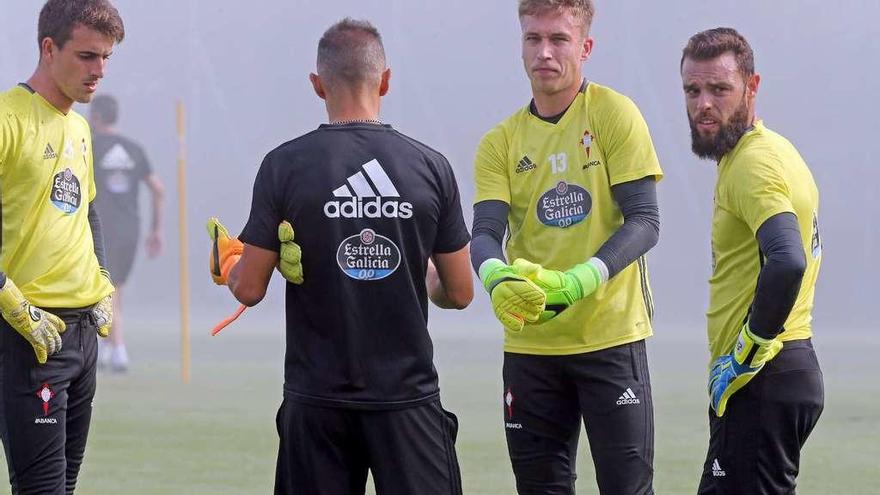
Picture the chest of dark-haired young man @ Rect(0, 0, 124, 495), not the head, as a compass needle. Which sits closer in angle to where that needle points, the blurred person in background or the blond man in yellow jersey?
the blond man in yellow jersey

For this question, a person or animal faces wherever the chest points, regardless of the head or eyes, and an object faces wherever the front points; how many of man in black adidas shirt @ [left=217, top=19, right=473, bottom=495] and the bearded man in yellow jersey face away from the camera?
1

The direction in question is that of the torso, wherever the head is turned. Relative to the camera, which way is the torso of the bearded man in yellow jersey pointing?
to the viewer's left

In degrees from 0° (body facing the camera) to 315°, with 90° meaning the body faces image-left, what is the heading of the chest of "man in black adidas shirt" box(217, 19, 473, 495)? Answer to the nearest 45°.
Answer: approximately 180°

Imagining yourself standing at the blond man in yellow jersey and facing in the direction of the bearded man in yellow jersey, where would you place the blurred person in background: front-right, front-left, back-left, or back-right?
back-left

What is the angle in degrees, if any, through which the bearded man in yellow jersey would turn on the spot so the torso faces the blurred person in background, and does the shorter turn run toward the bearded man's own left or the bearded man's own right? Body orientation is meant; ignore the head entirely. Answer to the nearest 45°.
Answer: approximately 45° to the bearded man's own right

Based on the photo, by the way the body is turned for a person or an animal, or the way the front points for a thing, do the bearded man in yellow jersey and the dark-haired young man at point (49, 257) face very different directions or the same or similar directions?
very different directions

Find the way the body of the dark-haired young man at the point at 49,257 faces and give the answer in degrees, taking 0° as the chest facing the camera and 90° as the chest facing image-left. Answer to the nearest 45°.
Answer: approximately 315°

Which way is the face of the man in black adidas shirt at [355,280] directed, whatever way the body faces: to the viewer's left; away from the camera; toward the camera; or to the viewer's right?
away from the camera
